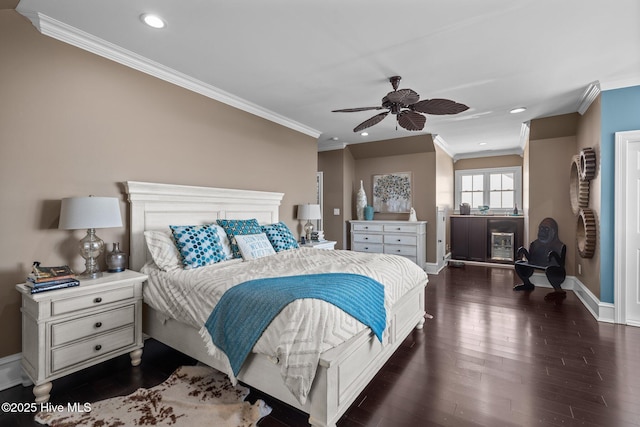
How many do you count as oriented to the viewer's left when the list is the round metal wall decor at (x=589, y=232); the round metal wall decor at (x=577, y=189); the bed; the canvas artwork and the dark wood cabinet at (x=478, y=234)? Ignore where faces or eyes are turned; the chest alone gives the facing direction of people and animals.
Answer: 2

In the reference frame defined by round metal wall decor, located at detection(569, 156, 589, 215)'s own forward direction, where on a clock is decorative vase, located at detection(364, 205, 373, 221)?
The decorative vase is roughly at 12 o'clock from the round metal wall decor.

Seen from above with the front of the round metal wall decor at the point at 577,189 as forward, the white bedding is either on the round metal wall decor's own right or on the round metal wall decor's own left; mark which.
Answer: on the round metal wall decor's own left

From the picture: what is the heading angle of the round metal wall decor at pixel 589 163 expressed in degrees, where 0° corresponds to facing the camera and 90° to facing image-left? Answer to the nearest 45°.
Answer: approximately 90°

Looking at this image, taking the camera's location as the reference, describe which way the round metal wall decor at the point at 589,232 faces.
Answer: facing to the left of the viewer

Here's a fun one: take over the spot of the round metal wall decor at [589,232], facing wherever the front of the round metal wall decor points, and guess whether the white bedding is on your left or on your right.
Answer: on your left

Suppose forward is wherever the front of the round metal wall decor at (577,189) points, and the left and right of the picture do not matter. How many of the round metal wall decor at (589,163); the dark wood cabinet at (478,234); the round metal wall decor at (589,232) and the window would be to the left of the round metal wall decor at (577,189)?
2

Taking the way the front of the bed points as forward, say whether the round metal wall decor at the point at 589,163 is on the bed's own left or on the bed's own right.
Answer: on the bed's own left

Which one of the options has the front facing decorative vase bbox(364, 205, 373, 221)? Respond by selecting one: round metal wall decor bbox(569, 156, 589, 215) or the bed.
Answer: the round metal wall decor

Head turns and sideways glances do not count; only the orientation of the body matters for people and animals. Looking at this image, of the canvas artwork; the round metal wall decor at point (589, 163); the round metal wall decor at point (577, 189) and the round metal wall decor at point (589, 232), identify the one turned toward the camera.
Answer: the canvas artwork

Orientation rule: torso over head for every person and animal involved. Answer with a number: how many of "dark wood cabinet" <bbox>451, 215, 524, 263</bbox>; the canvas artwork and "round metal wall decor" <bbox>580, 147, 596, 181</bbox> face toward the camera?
2

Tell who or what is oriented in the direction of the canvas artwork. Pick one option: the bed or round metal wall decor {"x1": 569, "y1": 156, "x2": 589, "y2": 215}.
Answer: the round metal wall decor

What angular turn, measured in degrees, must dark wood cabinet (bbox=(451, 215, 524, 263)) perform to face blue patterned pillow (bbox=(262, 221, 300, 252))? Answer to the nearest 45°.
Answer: approximately 45° to its right

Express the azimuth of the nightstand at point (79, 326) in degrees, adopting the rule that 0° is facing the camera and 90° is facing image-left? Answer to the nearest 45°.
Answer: approximately 315°

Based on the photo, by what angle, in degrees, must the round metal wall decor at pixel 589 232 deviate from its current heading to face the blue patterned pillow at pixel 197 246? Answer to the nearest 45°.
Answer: approximately 45° to its left

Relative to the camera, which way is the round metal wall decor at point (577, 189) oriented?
to the viewer's left
